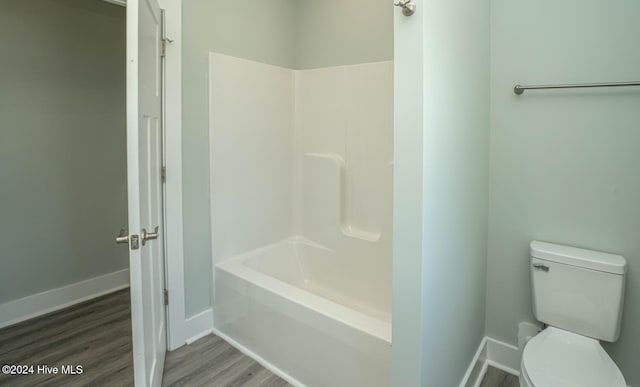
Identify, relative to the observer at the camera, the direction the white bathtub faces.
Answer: facing the viewer and to the left of the viewer

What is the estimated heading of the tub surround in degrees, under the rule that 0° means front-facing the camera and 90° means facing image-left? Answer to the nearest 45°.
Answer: approximately 45°

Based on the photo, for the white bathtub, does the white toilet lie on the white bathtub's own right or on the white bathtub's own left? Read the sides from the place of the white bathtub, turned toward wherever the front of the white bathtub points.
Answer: on the white bathtub's own left

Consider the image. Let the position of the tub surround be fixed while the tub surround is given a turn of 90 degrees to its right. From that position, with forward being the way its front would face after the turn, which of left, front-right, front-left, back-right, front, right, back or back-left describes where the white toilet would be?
back
